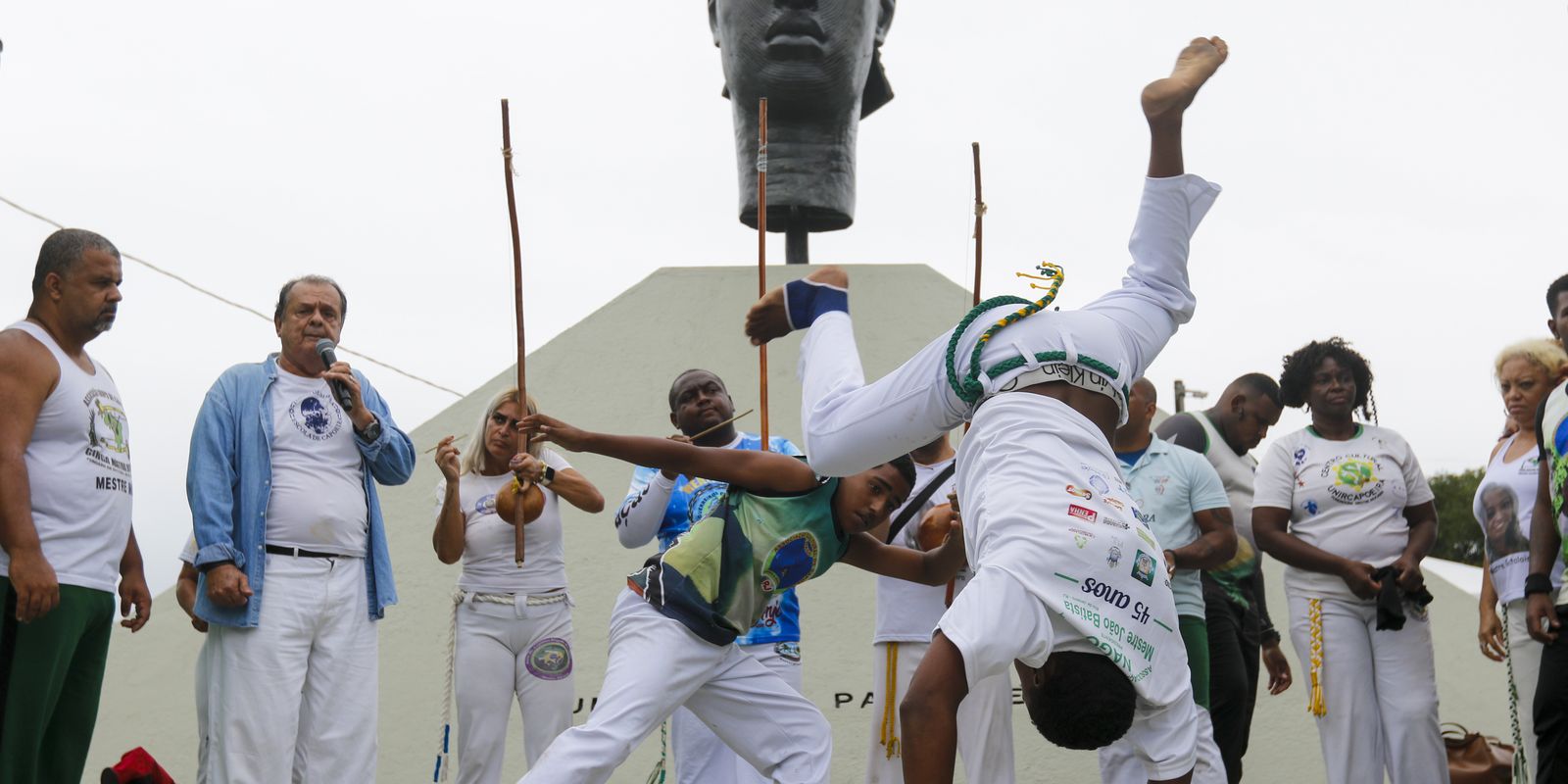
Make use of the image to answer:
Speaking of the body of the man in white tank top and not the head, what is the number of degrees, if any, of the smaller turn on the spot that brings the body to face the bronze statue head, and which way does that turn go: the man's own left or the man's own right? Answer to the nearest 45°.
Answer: approximately 90° to the man's own left

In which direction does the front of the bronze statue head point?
toward the camera

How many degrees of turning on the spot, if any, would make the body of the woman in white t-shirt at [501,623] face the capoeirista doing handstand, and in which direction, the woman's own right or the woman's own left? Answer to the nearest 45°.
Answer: approximately 45° to the woman's own left

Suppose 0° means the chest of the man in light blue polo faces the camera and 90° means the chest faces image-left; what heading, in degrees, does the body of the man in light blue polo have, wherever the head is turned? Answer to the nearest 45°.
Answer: approximately 45°

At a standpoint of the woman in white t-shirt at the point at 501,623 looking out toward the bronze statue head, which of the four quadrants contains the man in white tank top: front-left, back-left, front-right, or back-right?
back-left

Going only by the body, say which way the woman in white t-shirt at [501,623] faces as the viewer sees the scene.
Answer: toward the camera

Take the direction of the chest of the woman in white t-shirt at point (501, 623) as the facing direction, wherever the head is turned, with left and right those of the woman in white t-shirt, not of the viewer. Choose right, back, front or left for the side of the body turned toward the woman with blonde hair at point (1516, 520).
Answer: left

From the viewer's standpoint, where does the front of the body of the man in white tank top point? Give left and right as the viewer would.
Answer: facing the viewer and to the right of the viewer

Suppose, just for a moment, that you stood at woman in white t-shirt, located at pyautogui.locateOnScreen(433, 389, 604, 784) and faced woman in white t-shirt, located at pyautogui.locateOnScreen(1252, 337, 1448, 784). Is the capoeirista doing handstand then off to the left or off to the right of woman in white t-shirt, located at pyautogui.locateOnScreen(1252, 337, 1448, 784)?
right

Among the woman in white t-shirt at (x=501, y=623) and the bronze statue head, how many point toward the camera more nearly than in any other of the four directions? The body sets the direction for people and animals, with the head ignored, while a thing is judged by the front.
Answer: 2

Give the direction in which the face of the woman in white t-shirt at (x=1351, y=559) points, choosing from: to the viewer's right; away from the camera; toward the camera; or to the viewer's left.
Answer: toward the camera

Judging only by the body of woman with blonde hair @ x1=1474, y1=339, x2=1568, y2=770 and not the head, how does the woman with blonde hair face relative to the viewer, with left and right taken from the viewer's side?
facing the viewer and to the left of the viewer
